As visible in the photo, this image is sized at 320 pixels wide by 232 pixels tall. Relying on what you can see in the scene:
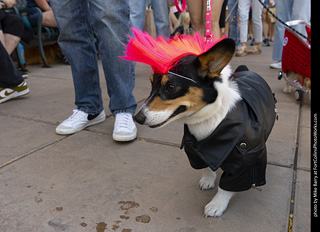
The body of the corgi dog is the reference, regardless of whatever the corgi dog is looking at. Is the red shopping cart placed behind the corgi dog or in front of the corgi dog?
behind

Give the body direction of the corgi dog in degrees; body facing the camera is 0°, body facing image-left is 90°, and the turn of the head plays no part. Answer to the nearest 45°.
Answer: approximately 45°

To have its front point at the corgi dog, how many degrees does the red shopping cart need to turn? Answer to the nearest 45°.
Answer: approximately 45° to its right

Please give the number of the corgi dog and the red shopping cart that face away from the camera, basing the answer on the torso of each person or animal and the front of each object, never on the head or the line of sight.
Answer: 0
